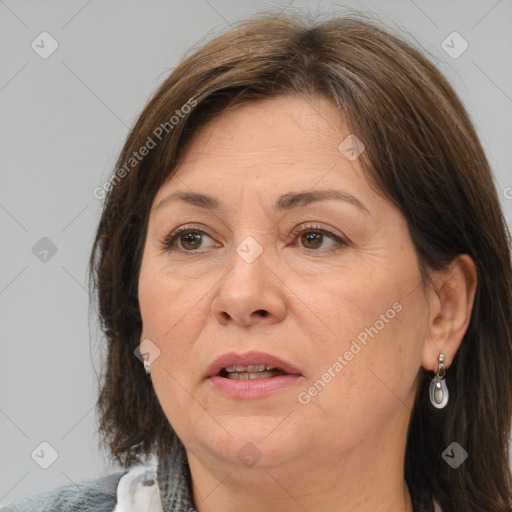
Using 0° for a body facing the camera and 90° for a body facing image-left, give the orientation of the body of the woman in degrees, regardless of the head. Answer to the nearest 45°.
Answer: approximately 45°
